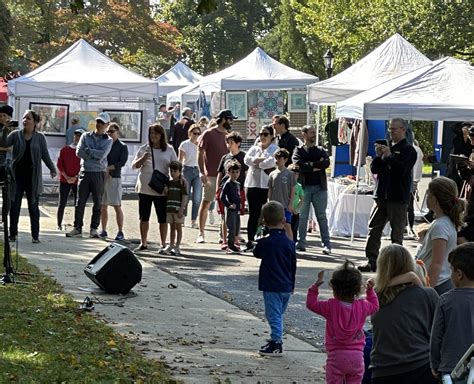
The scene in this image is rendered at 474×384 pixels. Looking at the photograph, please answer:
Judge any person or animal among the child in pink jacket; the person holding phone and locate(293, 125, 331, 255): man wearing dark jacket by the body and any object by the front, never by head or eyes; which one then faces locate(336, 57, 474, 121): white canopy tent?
the child in pink jacket

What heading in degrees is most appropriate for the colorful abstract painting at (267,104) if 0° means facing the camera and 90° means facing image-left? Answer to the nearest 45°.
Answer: approximately 0°

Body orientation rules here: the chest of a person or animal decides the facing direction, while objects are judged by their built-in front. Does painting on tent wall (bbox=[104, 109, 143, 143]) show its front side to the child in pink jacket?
yes

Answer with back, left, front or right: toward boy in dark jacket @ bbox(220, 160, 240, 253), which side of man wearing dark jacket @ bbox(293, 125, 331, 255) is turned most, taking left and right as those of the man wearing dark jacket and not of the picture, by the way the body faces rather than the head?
right

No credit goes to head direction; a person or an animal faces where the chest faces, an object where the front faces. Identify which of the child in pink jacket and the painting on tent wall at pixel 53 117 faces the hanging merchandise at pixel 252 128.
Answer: the child in pink jacket

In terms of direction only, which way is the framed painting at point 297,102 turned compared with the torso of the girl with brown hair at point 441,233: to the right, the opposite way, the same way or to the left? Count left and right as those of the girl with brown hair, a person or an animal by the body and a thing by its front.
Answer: to the left

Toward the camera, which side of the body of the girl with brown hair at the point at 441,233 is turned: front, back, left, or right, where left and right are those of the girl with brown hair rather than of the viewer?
left
